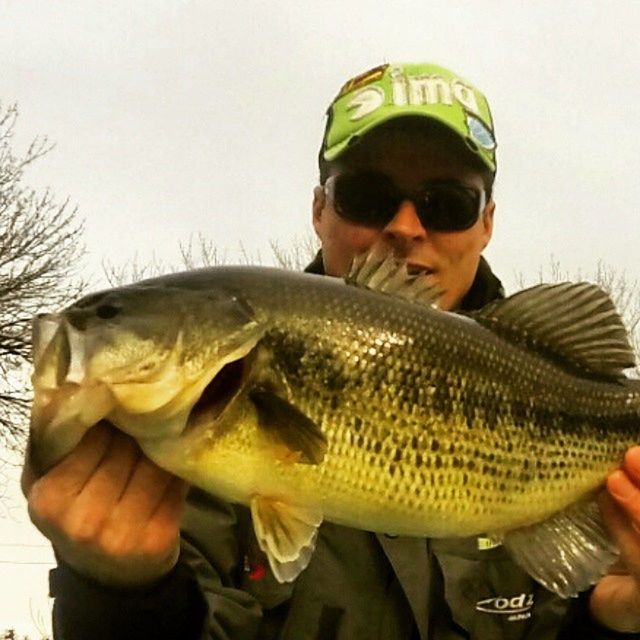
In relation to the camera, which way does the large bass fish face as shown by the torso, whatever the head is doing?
to the viewer's left

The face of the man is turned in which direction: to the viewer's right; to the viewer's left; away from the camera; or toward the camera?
toward the camera

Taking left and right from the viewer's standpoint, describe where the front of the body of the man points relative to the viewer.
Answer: facing the viewer
